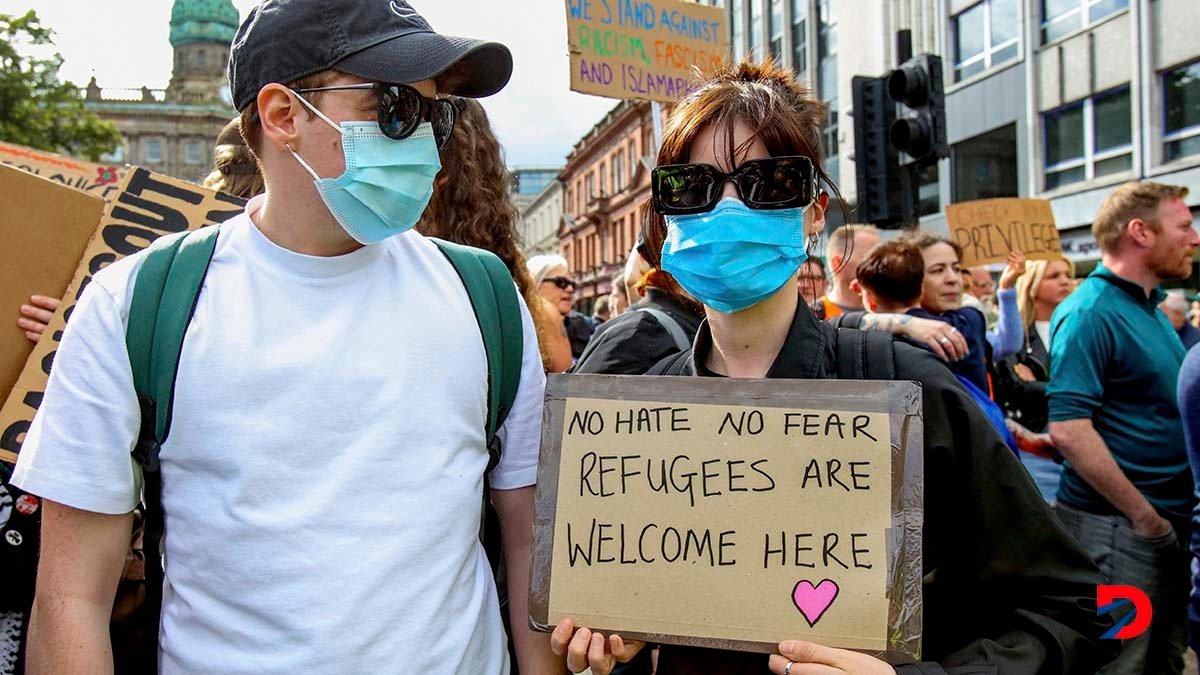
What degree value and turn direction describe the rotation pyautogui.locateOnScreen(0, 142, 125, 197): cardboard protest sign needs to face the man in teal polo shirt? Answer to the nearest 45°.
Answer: approximately 90° to its left

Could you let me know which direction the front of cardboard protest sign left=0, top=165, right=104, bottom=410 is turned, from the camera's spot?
facing away from the viewer

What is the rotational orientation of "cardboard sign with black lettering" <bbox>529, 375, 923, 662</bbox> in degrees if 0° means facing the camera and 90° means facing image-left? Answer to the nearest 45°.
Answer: approximately 0°

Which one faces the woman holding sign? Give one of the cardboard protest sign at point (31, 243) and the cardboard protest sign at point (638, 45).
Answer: the cardboard protest sign at point (638, 45)

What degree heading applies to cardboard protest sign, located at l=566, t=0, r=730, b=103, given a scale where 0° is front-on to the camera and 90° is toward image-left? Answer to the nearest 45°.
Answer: approximately 0°

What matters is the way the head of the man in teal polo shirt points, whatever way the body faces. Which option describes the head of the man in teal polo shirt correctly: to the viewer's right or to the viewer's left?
to the viewer's right
